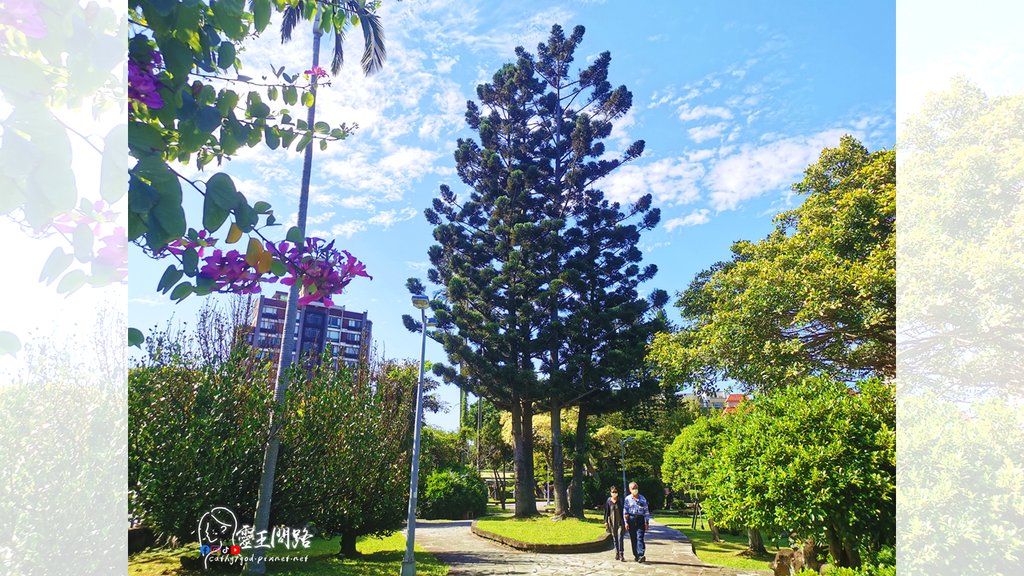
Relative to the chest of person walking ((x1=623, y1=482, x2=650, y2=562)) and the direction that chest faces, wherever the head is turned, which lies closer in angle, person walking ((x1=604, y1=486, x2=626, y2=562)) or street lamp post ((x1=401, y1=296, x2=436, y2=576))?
the street lamp post

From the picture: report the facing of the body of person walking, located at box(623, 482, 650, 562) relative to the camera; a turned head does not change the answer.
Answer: toward the camera

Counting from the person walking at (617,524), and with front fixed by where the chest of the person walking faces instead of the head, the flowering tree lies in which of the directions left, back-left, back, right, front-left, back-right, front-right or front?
front

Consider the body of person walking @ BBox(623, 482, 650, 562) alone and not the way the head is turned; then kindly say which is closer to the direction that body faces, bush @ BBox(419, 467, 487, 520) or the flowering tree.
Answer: the flowering tree

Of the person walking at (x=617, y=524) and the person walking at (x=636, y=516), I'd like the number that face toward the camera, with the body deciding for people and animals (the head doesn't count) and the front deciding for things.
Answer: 2

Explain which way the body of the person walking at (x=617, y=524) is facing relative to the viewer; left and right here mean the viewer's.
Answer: facing the viewer

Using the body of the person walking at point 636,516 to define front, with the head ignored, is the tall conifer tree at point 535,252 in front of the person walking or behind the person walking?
behind

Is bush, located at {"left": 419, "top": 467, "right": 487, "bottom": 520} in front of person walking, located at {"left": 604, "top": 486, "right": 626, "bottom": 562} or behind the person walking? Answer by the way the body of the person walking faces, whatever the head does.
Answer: behind

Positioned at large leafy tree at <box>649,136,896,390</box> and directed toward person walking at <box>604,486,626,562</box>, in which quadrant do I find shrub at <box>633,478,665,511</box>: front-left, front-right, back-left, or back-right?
front-right
